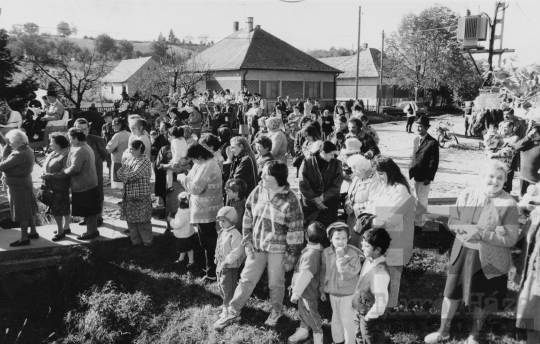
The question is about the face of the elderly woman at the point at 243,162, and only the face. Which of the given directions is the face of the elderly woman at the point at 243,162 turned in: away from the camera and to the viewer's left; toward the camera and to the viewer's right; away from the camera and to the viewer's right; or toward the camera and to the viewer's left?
toward the camera and to the viewer's left

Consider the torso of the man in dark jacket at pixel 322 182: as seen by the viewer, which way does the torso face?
toward the camera

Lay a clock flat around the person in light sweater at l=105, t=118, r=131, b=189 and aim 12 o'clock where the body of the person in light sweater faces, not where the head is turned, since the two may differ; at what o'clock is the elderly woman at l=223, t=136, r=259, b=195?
The elderly woman is roughly at 8 o'clock from the person in light sweater.
